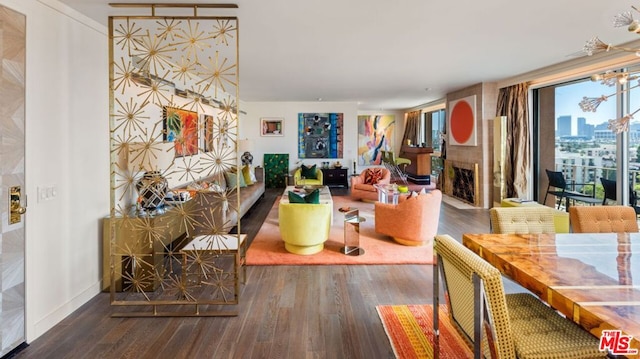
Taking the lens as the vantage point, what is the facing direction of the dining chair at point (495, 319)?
facing away from the viewer and to the right of the viewer

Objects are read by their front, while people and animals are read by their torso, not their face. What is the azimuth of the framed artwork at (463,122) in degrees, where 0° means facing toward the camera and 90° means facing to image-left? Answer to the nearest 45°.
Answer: approximately 45°

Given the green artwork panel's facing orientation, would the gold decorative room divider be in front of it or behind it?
in front

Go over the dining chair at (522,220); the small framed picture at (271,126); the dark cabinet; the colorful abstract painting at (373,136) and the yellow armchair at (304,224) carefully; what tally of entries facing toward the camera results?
4
